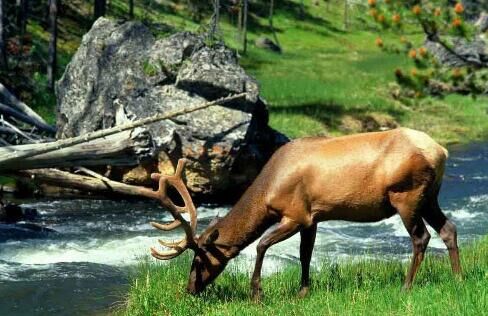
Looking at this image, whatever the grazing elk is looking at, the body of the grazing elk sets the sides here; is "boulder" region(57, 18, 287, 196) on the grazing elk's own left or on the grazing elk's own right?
on the grazing elk's own right

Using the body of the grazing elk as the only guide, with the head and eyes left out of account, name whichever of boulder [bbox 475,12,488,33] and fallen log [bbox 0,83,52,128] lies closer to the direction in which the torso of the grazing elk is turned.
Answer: the fallen log

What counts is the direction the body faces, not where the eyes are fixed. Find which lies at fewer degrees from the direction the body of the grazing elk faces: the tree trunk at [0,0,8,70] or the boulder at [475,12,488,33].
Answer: the tree trunk

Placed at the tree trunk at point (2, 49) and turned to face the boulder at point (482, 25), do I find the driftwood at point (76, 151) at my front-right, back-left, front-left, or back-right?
front-right

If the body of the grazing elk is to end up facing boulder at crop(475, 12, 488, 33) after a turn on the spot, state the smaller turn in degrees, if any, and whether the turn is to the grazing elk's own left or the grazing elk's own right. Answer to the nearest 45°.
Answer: approximately 135° to the grazing elk's own right

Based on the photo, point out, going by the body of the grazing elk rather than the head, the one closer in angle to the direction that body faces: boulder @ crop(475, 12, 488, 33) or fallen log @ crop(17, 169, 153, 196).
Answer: the fallen log

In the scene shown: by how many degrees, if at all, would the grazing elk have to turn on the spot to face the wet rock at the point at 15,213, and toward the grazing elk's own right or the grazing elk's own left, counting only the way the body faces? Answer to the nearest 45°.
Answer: approximately 45° to the grazing elk's own right

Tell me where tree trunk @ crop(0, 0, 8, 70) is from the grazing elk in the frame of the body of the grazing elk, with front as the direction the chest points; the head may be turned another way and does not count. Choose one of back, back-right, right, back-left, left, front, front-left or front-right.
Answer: front-right

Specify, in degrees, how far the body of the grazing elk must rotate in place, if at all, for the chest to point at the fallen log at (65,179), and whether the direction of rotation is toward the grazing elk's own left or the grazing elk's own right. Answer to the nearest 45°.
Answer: approximately 45° to the grazing elk's own right

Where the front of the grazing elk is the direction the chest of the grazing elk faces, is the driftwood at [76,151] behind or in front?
in front

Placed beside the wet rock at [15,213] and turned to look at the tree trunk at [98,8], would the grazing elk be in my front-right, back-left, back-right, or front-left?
back-right

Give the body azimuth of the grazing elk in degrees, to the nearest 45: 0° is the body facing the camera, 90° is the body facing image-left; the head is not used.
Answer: approximately 90°
